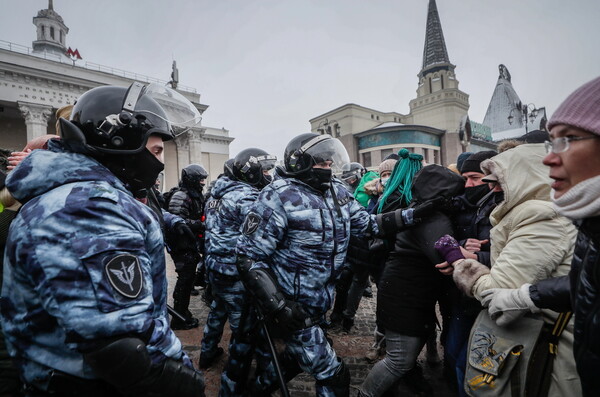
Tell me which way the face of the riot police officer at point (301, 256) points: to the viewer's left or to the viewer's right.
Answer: to the viewer's right

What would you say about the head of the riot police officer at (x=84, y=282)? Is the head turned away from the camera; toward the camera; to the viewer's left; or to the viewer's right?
to the viewer's right

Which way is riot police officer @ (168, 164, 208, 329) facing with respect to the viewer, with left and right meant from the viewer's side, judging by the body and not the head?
facing to the right of the viewer

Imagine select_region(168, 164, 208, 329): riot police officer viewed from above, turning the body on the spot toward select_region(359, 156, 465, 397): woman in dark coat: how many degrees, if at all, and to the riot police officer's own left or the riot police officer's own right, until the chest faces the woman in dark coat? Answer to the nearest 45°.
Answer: approximately 45° to the riot police officer's own right

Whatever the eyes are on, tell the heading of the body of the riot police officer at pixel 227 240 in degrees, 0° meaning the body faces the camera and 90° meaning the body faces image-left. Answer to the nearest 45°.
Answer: approximately 225°

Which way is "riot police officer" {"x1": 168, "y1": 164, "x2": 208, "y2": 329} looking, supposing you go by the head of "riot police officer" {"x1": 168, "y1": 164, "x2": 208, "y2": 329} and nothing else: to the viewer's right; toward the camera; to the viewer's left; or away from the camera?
to the viewer's right

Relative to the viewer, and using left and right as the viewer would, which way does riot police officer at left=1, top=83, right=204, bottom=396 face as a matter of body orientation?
facing to the right of the viewer

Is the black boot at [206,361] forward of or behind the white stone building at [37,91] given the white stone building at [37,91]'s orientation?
forward

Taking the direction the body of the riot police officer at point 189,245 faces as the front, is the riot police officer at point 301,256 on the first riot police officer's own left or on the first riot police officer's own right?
on the first riot police officer's own right
